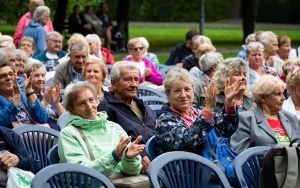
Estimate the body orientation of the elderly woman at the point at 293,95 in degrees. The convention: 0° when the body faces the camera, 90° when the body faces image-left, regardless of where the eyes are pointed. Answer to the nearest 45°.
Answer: approximately 315°

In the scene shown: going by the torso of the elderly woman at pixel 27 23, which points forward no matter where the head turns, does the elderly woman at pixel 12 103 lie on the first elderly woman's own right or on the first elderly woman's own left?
on the first elderly woman's own right

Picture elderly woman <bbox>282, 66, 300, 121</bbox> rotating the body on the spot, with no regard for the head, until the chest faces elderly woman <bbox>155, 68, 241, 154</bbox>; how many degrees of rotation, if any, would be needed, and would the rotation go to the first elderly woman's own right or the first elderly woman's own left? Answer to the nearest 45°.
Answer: approximately 90° to the first elderly woman's own right

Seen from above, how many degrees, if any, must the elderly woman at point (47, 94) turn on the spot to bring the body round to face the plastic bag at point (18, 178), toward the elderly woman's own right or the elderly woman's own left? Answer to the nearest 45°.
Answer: approximately 45° to the elderly woman's own right

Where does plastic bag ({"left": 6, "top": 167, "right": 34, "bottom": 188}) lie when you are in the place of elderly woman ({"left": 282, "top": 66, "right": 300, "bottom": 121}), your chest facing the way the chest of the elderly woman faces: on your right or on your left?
on your right

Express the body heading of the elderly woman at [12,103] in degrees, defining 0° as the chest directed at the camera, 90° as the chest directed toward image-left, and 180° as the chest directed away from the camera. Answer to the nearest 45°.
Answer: approximately 315°

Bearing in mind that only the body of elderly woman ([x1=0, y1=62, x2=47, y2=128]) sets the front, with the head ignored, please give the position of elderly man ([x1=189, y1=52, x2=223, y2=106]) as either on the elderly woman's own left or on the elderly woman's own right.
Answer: on the elderly woman's own left
